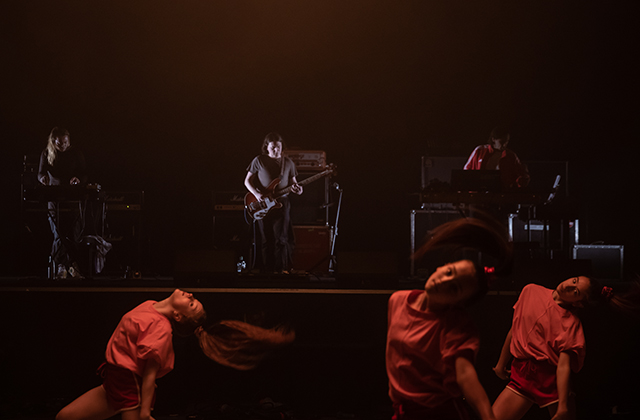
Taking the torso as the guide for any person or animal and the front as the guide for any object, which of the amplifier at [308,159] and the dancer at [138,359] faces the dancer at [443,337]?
the amplifier

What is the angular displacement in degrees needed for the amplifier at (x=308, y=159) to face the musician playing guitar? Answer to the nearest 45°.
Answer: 0° — it already faces them

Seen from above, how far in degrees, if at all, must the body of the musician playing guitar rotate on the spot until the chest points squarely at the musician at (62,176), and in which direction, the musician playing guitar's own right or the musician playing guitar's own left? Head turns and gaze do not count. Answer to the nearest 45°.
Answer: approximately 90° to the musician playing guitar's own right

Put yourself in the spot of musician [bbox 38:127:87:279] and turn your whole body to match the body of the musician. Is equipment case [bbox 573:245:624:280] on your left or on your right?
on your left

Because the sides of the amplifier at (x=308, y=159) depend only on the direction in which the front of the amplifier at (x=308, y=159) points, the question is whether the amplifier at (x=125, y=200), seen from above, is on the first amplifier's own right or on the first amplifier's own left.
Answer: on the first amplifier's own right

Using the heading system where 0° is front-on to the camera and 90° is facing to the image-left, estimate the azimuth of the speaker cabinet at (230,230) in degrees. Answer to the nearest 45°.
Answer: approximately 0°

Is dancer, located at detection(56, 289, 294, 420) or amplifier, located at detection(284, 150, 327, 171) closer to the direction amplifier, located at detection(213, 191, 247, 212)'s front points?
the dancer

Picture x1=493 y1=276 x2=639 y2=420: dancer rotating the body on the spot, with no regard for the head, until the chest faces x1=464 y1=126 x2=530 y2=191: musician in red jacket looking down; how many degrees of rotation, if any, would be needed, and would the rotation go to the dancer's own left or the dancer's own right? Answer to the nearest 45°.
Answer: approximately 135° to the dancer's own right

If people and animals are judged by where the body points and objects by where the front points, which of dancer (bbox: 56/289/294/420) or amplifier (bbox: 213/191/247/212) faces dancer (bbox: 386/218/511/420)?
the amplifier
